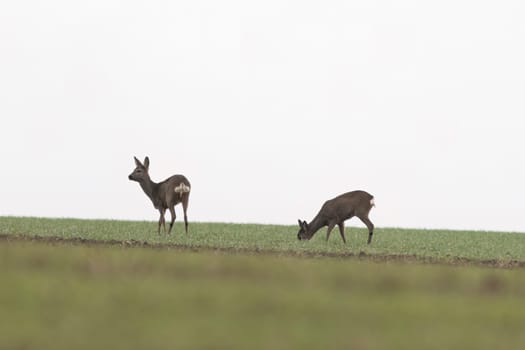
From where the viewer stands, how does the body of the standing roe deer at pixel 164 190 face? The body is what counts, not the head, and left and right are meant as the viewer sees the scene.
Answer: facing away from the viewer and to the left of the viewer

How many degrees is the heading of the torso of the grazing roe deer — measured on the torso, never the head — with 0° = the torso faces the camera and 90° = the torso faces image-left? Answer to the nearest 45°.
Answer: approximately 90°
